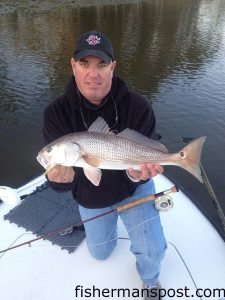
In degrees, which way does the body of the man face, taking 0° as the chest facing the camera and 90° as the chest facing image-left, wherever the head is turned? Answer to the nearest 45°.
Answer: approximately 0°
